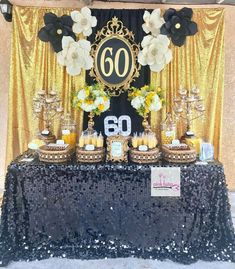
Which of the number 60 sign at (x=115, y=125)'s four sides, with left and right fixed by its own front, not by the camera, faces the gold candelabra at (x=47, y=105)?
right

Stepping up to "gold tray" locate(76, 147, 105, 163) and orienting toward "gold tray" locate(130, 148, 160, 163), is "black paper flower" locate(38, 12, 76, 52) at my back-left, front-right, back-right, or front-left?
back-left

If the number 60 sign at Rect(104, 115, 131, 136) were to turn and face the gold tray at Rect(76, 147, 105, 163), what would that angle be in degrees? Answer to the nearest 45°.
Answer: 0° — it already faces it

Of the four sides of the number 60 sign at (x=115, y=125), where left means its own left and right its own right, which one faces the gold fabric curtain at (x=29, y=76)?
right

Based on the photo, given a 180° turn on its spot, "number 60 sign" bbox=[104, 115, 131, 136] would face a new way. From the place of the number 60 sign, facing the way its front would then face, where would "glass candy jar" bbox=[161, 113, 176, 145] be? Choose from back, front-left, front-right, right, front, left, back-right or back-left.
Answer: back-right

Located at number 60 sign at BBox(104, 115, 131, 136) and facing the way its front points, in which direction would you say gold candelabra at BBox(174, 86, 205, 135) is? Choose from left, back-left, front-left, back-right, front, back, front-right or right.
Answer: left

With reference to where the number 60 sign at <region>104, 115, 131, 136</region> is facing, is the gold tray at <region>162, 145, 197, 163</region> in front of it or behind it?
in front

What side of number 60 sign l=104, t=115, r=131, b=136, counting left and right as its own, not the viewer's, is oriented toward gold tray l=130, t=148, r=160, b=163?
front

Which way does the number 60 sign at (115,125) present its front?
toward the camera
